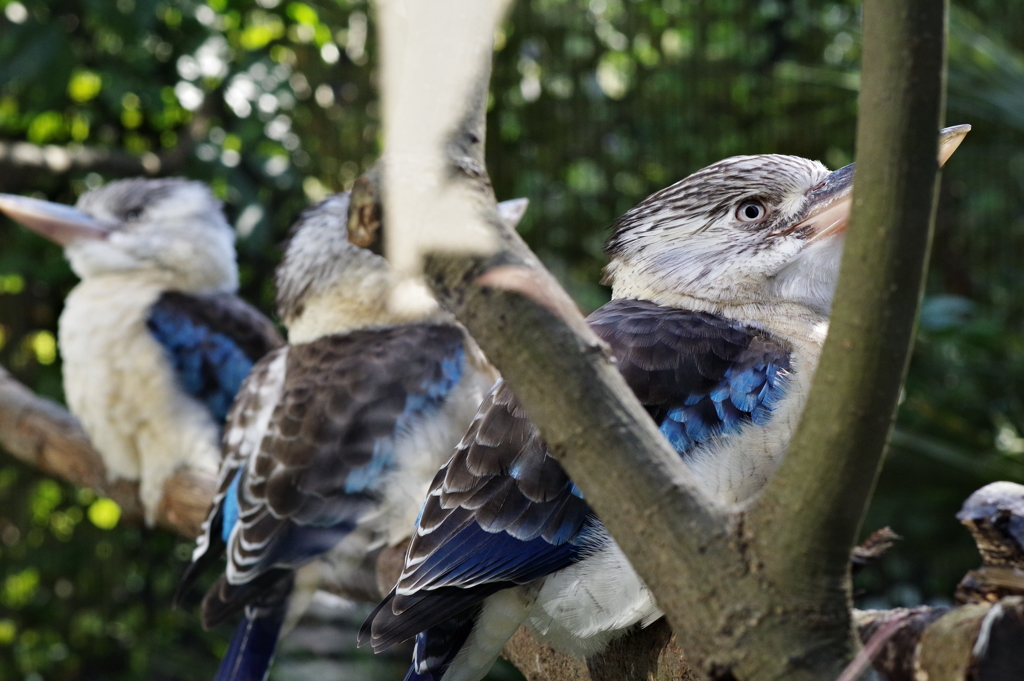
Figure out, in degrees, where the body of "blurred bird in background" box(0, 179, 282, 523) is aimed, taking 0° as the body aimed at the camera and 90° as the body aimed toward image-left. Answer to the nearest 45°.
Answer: approximately 45°

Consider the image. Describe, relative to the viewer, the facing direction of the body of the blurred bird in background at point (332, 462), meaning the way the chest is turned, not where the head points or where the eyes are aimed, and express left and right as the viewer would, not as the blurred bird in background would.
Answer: facing away from the viewer and to the right of the viewer

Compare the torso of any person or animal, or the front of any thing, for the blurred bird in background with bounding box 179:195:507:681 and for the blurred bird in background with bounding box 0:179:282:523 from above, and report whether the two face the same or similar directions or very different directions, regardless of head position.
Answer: very different directions

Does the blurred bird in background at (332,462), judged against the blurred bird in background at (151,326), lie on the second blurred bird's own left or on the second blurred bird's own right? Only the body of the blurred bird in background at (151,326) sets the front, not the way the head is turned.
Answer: on the second blurred bird's own left

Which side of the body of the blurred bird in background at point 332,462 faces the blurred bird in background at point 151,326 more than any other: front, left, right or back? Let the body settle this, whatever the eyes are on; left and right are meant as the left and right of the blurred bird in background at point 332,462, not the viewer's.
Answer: left

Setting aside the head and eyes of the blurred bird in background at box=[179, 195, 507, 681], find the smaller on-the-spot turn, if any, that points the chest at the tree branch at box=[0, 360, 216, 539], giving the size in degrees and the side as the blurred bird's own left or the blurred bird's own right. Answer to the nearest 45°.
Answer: approximately 90° to the blurred bird's own left

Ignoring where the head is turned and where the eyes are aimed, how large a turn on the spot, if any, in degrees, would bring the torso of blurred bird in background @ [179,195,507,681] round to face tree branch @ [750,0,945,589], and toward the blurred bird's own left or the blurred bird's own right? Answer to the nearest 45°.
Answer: approximately 135° to the blurred bird's own right
